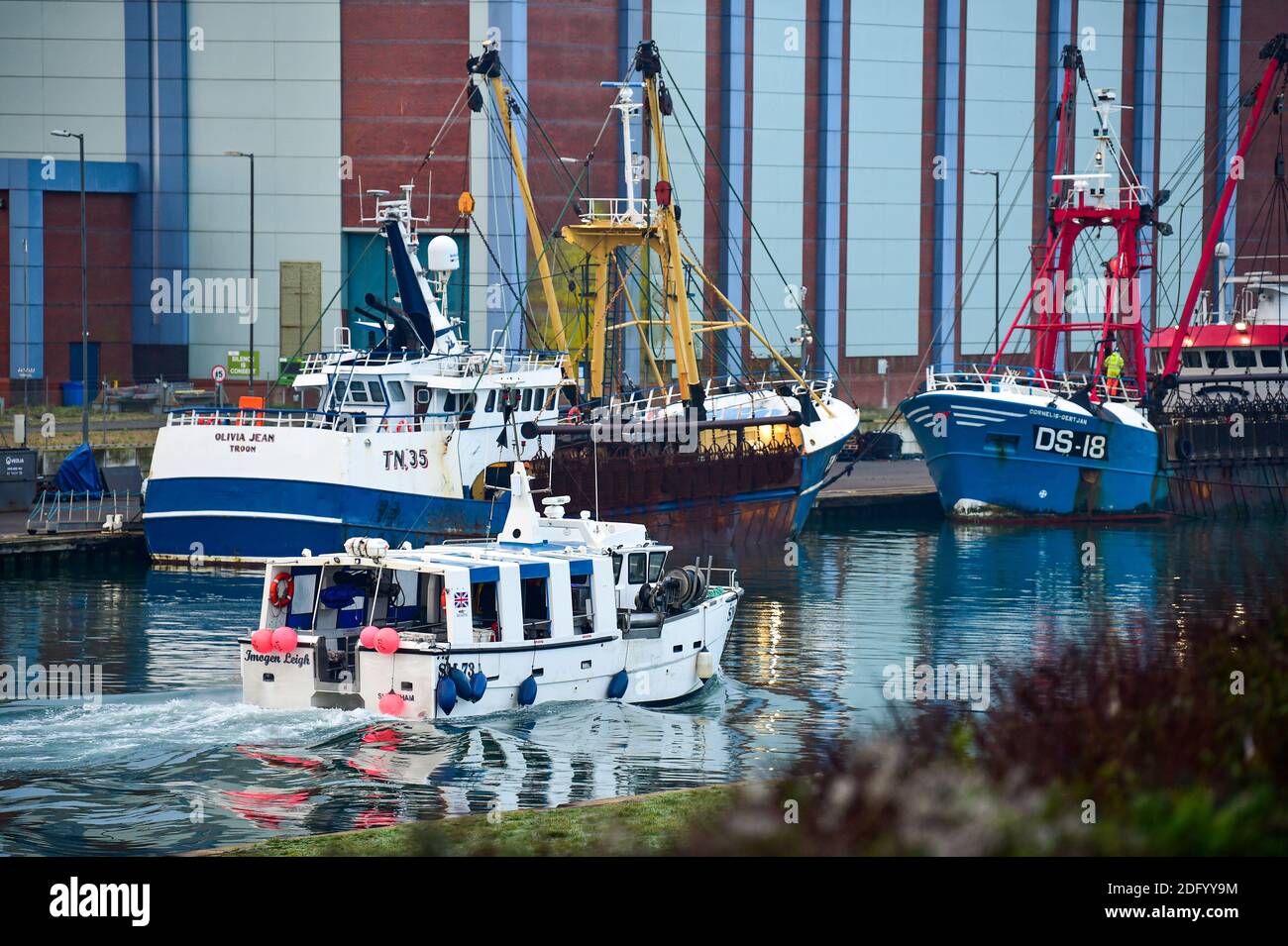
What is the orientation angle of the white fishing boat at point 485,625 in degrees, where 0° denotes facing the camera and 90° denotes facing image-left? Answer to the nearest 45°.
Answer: approximately 225°

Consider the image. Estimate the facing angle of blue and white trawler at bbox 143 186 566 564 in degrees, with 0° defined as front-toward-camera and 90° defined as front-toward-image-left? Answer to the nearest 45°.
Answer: approximately 225°

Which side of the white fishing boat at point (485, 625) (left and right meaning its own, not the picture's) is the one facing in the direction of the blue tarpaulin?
left

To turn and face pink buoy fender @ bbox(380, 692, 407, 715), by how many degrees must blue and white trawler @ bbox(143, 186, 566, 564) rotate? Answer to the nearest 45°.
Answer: approximately 135° to its right

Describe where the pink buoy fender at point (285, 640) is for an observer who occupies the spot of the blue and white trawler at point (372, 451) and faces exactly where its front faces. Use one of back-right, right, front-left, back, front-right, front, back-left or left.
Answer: back-right

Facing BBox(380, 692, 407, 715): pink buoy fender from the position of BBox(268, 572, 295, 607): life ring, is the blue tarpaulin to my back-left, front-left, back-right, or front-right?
back-left

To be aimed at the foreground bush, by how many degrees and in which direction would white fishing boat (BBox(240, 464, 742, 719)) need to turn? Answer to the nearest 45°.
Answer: approximately 135° to its right
